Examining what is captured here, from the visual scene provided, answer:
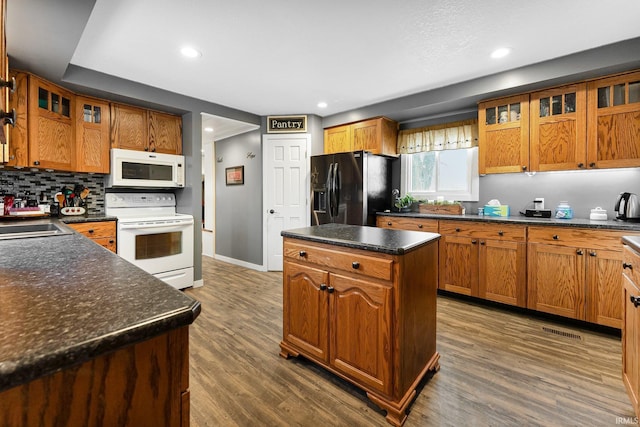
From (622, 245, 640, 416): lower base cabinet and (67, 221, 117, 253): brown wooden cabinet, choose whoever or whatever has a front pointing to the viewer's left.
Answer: the lower base cabinet

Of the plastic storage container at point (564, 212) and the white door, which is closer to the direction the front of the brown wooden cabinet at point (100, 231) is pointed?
the plastic storage container

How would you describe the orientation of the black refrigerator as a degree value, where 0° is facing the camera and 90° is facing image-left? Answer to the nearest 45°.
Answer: approximately 45°

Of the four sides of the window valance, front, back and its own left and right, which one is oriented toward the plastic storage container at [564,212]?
left

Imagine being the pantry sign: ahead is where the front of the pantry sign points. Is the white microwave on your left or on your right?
on your right

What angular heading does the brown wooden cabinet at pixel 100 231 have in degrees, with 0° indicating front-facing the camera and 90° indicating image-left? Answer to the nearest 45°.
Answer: approximately 0°

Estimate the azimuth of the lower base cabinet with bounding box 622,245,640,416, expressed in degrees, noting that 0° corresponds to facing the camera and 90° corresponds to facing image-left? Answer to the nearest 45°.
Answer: approximately 90°

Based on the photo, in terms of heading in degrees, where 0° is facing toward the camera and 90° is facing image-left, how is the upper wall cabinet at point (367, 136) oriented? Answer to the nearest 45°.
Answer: approximately 45°

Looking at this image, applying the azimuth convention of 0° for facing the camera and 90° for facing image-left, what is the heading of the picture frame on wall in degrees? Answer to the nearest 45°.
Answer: approximately 45°

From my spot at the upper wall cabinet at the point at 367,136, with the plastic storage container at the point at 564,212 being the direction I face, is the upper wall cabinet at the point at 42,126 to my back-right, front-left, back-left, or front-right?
back-right

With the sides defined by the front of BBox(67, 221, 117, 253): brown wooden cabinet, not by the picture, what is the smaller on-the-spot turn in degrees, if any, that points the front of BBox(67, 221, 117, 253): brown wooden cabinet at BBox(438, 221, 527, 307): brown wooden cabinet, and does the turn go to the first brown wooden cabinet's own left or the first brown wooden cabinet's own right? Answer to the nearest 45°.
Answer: approximately 45° to the first brown wooden cabinet's own left

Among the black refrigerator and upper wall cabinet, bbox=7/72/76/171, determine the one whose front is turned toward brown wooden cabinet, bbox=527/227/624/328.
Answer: the upper wall cabinet
